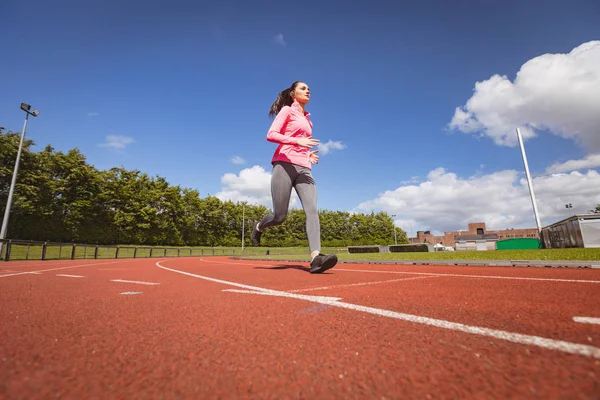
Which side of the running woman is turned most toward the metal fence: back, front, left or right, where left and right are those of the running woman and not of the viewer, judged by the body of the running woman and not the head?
back

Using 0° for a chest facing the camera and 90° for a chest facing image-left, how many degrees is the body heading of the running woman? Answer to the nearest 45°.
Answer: approximately 315°

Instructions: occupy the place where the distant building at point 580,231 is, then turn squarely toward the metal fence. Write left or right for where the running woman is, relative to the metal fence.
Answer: left

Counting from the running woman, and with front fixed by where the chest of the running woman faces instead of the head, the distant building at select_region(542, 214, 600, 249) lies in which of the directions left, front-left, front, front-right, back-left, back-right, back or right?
left

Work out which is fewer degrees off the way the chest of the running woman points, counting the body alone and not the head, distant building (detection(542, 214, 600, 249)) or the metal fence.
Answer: the distant building

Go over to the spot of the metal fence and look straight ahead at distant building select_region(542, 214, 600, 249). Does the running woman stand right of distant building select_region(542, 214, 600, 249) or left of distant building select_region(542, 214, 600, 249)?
right
